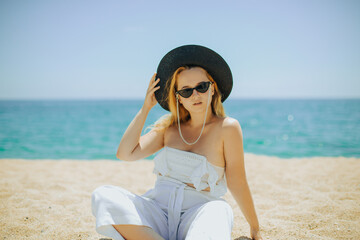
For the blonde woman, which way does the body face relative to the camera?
toward the camera
